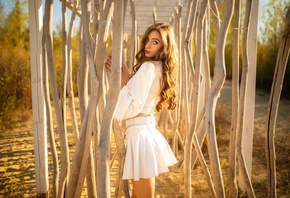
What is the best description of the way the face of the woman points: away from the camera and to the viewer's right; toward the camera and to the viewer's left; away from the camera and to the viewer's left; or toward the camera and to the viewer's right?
toward the camera and to the viewer's left

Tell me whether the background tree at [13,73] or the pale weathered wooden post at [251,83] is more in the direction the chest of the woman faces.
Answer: the background tree

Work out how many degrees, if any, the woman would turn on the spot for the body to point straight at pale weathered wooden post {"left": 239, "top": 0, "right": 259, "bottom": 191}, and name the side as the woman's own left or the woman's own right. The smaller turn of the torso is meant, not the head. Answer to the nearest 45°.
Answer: approximately 135° to the woman's own right

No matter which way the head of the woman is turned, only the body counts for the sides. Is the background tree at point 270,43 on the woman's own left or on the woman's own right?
on the woman's own right
